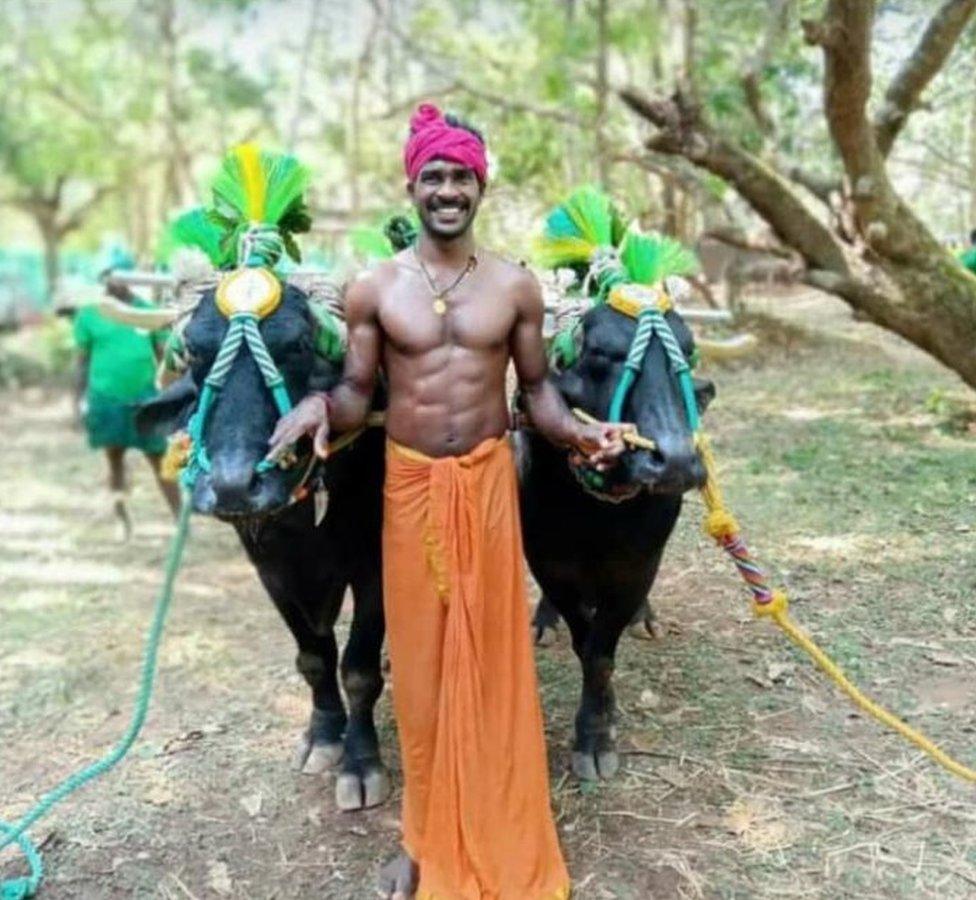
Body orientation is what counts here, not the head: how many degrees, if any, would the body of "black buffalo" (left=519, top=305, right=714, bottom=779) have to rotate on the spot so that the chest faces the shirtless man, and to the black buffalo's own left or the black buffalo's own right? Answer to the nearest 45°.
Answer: approximately 45° to the black buffalo's own right

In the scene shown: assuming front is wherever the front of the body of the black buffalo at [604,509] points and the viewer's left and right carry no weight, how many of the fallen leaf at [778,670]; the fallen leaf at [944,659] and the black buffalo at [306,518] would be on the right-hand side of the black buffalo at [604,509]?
1

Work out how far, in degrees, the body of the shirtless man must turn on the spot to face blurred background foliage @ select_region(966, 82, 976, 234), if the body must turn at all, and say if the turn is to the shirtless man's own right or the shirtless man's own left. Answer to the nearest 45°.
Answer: approximately 135° to the shirtless man's own left

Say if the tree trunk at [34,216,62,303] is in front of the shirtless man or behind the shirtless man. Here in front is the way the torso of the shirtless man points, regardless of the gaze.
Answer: behind

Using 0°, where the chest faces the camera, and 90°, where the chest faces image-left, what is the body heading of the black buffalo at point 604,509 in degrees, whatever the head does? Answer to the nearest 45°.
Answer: approximately 0°

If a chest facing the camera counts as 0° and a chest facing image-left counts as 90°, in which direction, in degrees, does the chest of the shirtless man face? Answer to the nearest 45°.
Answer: approximately 0°

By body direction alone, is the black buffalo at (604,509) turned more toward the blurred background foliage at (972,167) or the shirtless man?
the shirtless man

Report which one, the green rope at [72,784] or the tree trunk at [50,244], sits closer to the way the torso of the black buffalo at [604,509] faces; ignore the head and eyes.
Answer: the green rope
